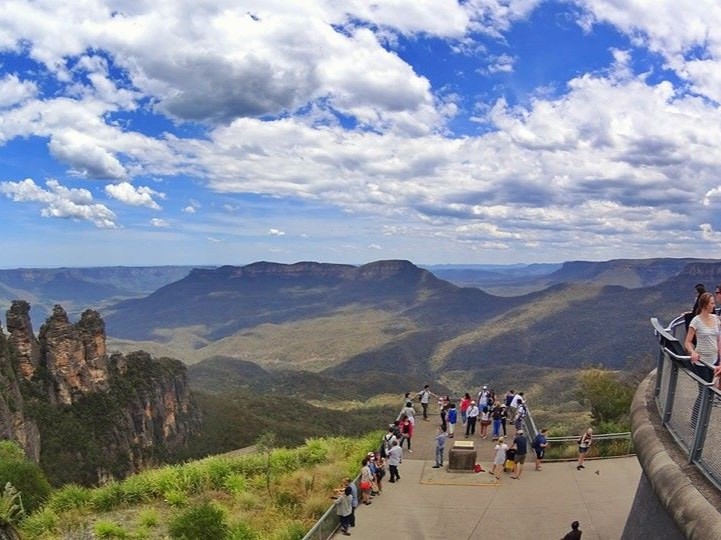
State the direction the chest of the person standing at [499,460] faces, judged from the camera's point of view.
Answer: away from the camera

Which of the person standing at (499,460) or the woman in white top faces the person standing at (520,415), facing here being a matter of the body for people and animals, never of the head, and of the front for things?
the person standing at (499,460)

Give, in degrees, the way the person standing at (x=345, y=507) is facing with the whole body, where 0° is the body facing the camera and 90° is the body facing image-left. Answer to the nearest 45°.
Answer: approximately 135°

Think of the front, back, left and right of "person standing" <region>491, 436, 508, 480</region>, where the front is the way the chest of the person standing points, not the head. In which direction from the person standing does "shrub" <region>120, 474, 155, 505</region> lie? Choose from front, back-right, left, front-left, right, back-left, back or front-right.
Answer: left

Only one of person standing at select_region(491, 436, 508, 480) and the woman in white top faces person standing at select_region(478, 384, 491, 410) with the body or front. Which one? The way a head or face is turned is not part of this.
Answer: person standing at select_region(491, 436, 508, 480)

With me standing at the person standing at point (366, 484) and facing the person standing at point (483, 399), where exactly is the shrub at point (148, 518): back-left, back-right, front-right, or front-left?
back-left
